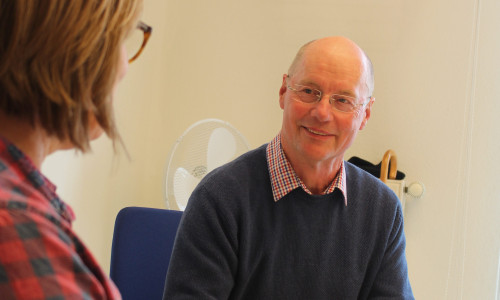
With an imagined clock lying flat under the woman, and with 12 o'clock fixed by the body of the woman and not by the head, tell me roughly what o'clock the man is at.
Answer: The man is roughly at 12 o'clock from the woman.

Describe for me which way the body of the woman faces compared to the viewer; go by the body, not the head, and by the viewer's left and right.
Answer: facing away from the viewer and to the right of the viewer

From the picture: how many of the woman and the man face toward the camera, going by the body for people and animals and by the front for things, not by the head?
1

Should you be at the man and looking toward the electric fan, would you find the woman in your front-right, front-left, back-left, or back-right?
back-left

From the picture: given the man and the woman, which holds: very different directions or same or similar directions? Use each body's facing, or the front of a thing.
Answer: very different directions

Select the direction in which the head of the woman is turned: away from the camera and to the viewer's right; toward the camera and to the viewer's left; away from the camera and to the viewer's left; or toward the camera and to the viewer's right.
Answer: away from the camera and to the viewer's right

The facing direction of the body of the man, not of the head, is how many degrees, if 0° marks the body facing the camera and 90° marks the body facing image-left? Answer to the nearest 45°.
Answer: approximately 0°

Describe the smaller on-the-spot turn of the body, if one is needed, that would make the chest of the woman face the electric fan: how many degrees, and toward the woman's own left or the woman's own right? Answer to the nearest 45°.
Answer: approximately 45° to the woman's own left

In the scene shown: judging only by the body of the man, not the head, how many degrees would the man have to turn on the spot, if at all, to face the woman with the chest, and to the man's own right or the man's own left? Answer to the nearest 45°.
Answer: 0° — they already face them

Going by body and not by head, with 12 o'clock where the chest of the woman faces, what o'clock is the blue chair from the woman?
The blue chair is roughly at 11 o'clock from the woman.
